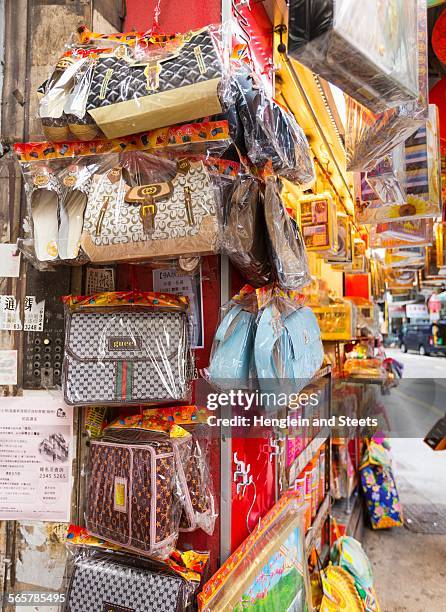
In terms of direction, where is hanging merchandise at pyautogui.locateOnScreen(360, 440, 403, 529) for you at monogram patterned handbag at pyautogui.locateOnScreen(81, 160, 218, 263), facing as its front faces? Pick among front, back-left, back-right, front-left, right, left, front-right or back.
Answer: back-left

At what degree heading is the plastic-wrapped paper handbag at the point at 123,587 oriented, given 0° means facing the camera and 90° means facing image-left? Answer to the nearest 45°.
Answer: approximately 0°

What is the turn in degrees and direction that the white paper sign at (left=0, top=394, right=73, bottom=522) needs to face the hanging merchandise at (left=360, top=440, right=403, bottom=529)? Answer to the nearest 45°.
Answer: approximately 135° to its left

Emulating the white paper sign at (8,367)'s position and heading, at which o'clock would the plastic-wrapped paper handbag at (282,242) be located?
The plastic-wrapped paper handbag is roughly at 10 o'clock from the white paper sign.

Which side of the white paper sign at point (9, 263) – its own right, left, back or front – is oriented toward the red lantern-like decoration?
left
